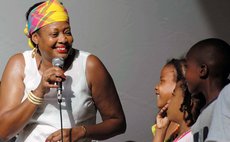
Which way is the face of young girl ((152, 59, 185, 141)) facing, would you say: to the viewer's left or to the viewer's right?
to the viewer's left

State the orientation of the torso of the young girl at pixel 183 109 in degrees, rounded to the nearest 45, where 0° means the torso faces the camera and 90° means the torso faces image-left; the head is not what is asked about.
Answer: approximately 90°

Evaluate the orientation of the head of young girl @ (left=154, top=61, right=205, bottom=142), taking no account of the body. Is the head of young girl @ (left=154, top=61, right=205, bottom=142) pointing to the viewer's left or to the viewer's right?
to the viewer's left
